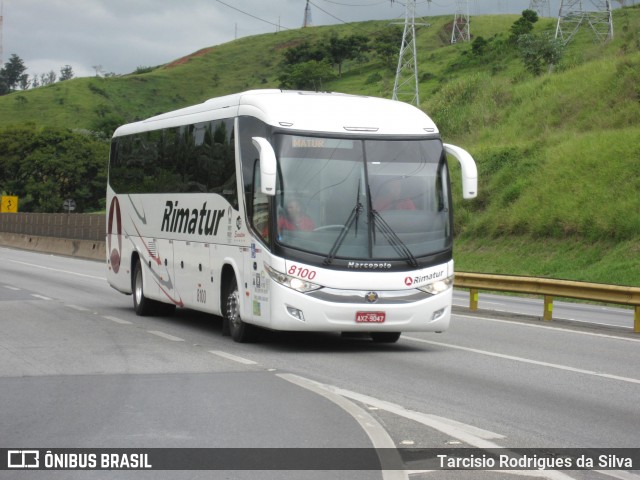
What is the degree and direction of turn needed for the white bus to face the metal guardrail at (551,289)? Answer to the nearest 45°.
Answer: approximately 90° to its left

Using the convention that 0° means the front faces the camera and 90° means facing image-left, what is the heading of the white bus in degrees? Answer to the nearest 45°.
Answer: approximately 315°
